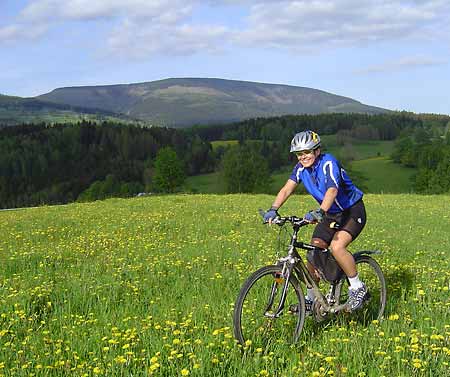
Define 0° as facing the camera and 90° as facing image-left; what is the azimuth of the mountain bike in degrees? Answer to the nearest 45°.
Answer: approximately 45°

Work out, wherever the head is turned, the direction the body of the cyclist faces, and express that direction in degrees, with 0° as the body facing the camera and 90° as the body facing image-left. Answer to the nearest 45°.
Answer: approximately 45°
